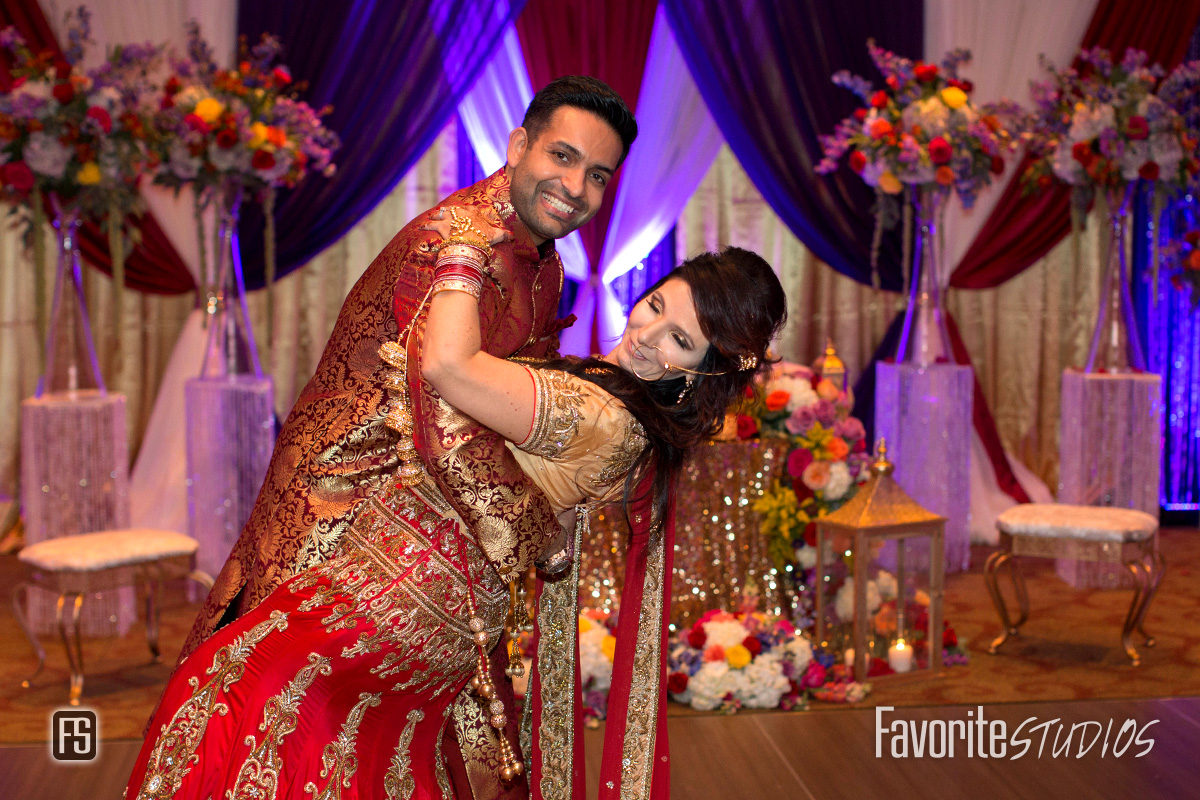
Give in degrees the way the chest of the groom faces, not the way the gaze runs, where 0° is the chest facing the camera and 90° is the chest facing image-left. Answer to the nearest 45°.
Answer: approximately 315°

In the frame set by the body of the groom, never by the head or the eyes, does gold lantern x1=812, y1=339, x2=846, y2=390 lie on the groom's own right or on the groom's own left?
on the groom's own left

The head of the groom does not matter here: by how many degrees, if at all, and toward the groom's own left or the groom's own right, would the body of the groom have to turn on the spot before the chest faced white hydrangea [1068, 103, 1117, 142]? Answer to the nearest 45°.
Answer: approximately 90° to the groom's own left

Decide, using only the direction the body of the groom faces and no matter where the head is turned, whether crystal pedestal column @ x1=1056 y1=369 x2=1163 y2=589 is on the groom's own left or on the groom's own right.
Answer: on the groom's own left

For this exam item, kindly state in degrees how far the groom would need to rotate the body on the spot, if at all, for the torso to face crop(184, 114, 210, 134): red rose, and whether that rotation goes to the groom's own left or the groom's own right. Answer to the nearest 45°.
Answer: approximately 135° to the groom's own left

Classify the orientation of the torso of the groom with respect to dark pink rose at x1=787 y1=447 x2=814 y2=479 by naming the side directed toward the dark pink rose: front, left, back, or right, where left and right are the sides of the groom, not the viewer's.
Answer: left

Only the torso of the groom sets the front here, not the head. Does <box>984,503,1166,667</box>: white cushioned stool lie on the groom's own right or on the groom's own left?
on the groom's own left

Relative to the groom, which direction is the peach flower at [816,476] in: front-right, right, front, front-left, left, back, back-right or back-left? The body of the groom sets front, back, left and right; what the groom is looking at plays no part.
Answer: left

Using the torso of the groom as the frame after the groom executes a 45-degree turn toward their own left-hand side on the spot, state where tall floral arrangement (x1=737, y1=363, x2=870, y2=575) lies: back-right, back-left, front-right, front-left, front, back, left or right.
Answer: front-left

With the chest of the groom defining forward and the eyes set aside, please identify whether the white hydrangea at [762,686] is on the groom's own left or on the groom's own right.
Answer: on the groom's own left

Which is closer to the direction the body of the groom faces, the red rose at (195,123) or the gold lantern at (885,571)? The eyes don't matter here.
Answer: the gold lantern

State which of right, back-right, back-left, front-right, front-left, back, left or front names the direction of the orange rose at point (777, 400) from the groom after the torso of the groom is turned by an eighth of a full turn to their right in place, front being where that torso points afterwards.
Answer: back-left

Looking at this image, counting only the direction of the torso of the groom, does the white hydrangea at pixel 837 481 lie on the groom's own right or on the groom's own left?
on the groom's own left

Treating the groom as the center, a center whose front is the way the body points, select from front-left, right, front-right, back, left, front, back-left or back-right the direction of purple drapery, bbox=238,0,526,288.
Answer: back-left
